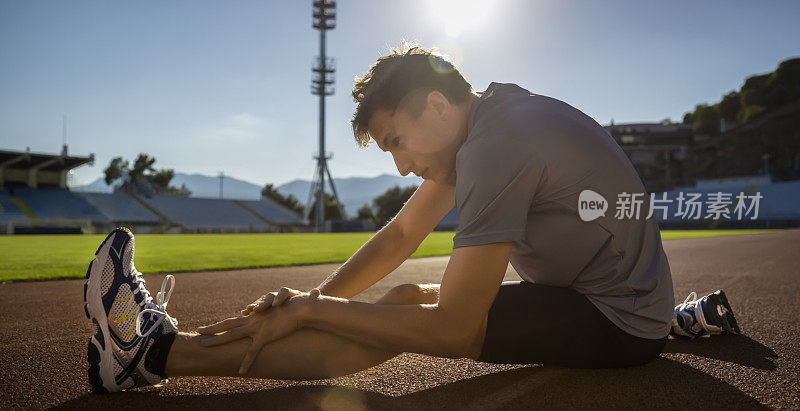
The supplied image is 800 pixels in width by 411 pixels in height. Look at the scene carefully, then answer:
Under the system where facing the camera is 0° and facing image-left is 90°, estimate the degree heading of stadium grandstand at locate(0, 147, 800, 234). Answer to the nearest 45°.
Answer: approximately 315°

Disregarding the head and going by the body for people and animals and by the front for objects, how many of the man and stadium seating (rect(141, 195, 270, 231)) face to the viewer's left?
1

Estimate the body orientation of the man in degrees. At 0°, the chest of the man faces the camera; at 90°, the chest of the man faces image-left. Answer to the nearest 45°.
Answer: approximately 90°

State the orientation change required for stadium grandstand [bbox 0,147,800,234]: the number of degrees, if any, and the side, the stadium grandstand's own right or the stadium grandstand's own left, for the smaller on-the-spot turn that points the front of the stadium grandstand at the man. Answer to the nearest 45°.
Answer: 0° — it already faces them

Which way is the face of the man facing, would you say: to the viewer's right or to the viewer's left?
to the viewer's left

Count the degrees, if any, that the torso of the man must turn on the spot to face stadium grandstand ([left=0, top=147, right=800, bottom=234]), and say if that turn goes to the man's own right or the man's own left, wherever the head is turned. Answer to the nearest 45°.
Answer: approximately 45° to the man's own right

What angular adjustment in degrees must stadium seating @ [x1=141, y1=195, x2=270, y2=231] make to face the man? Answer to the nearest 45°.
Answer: approximately 45° to its right

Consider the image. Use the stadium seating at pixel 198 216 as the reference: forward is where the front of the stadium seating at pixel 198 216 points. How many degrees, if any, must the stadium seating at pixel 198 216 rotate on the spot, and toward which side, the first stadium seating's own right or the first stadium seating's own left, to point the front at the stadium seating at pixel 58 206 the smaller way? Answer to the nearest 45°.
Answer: approximately 90° to the first stadium seating's own right
